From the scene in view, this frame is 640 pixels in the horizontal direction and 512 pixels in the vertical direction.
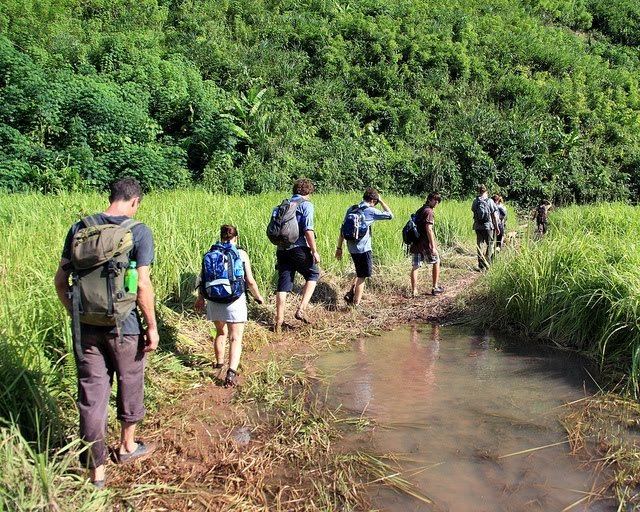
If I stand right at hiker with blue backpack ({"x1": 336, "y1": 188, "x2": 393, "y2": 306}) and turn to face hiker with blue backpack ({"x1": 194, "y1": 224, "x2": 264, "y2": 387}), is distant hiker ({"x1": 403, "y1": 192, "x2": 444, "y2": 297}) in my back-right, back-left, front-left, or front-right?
back-left

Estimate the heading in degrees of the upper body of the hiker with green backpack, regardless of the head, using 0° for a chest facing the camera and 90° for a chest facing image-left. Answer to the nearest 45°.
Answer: approximately 225°

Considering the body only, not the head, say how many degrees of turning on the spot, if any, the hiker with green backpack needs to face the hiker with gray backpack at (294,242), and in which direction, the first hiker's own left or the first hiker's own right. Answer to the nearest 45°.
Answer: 0° — they already face them

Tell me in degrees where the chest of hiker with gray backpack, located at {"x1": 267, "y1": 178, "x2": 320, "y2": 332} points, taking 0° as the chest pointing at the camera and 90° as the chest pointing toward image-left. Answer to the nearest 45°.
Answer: approximately 225°

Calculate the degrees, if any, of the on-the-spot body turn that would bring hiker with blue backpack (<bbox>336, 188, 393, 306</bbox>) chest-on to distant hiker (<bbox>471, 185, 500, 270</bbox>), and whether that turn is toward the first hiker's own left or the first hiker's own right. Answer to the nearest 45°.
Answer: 0° — they already face them

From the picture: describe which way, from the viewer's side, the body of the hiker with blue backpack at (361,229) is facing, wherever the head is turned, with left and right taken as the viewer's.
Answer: facing away from the viewer and to the right of the viewer
